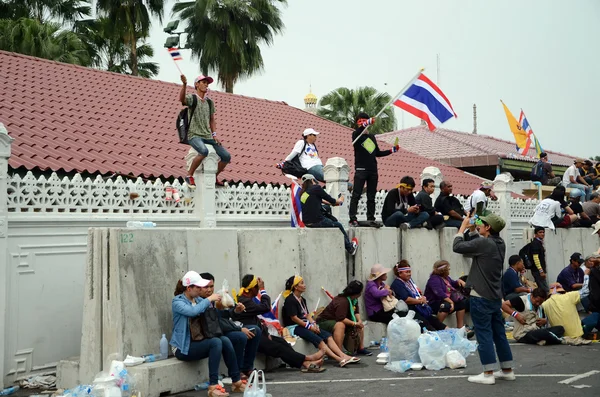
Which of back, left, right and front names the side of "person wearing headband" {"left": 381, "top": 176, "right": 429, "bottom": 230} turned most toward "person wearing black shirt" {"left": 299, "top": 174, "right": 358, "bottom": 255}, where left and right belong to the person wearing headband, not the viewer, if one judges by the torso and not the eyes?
right

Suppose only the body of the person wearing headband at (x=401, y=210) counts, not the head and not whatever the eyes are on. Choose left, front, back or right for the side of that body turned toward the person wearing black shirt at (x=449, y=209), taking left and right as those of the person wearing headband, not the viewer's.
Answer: left

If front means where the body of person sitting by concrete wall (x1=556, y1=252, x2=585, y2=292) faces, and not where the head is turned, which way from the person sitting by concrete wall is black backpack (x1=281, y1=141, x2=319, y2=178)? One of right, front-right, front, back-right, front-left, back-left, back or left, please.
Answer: right

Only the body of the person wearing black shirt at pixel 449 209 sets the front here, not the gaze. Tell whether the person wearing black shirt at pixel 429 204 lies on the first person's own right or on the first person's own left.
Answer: on the first person's own right

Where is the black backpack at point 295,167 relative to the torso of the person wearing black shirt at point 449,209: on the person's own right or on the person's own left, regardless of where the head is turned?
on the person's own right

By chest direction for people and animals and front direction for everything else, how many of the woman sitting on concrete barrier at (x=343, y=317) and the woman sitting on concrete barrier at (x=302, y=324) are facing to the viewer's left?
0

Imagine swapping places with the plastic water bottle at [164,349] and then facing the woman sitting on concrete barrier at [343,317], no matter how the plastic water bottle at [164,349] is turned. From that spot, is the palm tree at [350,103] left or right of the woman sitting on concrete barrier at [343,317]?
left

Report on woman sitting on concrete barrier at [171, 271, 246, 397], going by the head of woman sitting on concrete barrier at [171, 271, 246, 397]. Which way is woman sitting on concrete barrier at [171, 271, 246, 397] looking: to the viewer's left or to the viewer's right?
to the viewer's right

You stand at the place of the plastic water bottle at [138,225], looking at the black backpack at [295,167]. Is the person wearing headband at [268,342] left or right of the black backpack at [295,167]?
right

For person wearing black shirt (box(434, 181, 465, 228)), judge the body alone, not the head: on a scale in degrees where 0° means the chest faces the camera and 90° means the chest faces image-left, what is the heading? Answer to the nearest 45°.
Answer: approximately 315°

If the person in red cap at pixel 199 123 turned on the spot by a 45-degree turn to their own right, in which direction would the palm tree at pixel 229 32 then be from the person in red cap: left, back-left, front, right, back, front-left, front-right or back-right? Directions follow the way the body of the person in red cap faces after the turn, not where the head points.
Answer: back

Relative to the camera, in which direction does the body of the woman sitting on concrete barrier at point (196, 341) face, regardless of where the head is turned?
to the viewer's right
